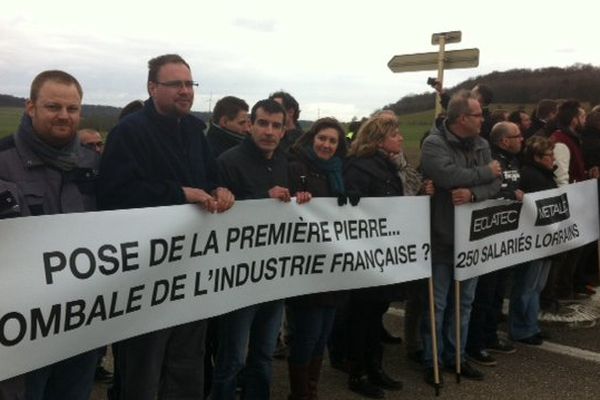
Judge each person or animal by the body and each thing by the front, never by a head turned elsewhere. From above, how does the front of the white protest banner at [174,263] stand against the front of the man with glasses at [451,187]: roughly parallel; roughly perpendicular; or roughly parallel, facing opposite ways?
roughly parallel

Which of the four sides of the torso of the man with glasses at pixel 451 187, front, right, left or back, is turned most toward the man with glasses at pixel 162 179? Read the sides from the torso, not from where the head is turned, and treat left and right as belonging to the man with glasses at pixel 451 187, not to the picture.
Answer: right

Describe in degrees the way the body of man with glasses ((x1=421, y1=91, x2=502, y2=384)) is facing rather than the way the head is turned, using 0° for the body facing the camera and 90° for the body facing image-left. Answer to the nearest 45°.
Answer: approximately 315°

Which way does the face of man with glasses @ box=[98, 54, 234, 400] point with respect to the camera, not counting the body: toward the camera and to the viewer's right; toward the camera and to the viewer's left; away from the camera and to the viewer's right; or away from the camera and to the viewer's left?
toward the camera and to the viewer's right

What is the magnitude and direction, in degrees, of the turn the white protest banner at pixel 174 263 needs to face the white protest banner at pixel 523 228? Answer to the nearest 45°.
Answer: approximately 90° to its left

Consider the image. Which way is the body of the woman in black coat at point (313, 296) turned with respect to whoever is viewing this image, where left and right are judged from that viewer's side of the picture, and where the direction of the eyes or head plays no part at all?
facing the viewer and to the right of the viewer

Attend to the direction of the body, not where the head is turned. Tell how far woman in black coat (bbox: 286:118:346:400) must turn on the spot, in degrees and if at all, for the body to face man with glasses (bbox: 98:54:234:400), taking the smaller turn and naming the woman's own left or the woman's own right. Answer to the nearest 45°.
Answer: approximately 90° to the woman's own right

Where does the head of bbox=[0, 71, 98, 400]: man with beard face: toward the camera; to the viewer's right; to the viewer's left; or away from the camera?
toward the camera

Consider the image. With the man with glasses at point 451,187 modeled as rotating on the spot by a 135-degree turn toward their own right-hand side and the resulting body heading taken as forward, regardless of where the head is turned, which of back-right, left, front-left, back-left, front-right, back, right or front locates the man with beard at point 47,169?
front-left

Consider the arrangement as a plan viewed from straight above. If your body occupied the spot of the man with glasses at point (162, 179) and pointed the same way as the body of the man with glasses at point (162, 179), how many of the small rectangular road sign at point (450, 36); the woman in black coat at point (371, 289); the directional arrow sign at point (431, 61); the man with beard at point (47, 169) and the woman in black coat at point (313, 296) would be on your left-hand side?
4

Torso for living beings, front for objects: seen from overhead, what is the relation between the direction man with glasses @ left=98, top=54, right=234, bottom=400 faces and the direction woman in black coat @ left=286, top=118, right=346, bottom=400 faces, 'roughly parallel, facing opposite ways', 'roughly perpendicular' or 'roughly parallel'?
roughly parallel

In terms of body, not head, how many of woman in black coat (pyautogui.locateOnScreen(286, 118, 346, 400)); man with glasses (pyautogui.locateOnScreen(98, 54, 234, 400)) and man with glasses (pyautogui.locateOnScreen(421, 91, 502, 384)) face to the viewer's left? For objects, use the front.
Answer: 0

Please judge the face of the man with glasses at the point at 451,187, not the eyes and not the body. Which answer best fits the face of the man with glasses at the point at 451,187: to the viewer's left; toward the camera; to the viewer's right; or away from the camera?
to the viewer's right

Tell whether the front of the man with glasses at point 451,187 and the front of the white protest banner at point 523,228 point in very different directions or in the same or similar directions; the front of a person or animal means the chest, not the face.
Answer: same or similar directions
